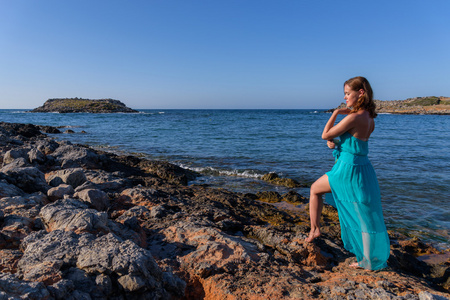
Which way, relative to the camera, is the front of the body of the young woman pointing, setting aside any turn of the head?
to the viewer's left

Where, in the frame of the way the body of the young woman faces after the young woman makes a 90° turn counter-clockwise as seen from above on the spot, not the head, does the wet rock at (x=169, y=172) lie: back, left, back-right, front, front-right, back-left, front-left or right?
back-right

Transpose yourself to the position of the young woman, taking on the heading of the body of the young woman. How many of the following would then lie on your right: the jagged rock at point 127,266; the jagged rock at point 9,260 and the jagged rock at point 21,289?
0

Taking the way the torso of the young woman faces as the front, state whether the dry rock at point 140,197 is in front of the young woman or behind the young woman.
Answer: in front

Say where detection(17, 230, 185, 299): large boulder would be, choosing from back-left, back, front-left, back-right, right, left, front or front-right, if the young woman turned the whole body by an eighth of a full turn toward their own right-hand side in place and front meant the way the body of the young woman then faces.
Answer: left

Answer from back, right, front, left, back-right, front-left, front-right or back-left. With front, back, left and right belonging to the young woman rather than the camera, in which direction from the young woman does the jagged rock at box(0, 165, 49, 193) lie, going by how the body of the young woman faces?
front

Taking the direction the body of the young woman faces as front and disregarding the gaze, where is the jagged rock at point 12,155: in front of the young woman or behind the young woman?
in front

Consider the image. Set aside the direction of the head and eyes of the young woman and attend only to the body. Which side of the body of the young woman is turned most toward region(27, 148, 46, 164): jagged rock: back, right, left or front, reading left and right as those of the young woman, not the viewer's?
front

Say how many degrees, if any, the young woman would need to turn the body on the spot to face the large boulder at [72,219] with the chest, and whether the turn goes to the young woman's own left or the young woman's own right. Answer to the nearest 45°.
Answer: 0° — they already face it

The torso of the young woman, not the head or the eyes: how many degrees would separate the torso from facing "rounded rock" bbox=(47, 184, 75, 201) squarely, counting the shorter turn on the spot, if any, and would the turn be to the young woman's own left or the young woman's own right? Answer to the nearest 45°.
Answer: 0° — they already face it

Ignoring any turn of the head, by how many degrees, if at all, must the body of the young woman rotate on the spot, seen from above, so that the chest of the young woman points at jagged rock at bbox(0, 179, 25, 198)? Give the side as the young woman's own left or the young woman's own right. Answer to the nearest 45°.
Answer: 0° — they already face it

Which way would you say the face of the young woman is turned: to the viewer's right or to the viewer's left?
to the viewer's left

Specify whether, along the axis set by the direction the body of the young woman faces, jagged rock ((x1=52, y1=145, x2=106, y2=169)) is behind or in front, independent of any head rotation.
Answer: in front
